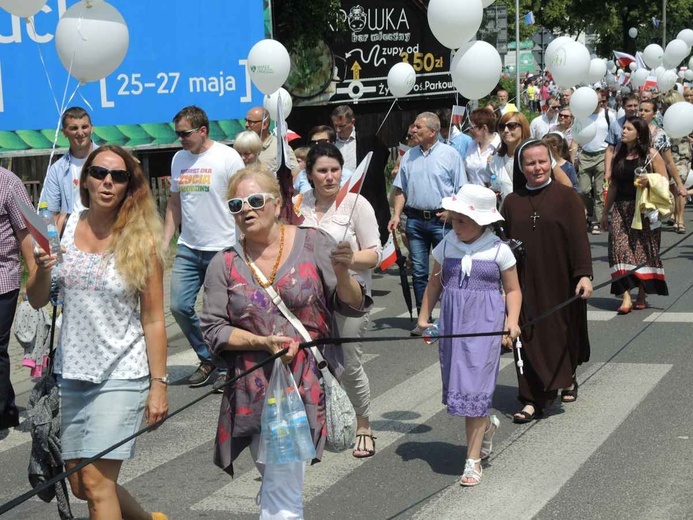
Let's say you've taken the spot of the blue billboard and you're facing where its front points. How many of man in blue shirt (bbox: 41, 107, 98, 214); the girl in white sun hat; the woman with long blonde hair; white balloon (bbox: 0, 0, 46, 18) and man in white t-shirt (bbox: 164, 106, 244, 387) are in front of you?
5

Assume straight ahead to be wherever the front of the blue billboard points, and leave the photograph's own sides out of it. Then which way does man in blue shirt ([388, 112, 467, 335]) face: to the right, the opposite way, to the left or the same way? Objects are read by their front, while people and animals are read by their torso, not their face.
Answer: the same way

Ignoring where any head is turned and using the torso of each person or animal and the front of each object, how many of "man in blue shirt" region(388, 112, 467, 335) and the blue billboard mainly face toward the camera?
2

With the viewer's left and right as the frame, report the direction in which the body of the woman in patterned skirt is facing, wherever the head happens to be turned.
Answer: facing the viewer and to the left of the viewer

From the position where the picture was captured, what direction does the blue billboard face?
facing the viewer

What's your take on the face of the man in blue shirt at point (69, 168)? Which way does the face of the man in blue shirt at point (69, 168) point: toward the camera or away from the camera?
toward the camera

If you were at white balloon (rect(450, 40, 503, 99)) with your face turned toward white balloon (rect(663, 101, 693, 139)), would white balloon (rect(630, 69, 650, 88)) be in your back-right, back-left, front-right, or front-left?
front-left

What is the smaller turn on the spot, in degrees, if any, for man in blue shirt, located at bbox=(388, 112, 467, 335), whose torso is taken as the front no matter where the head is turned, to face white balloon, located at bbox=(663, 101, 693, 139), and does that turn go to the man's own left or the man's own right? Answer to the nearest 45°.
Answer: approximately 135° to the man's own left

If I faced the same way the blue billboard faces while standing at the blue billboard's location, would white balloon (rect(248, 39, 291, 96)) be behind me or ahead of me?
ahead

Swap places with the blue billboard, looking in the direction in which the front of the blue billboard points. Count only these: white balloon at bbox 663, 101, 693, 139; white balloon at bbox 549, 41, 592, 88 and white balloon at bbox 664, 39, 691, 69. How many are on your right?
0

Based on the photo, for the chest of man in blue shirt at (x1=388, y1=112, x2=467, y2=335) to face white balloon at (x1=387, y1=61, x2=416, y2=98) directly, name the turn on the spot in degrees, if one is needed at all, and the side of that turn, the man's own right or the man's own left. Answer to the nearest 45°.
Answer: approximately 180°

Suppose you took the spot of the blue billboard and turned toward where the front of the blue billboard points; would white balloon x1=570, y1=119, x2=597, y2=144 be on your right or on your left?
on your left
